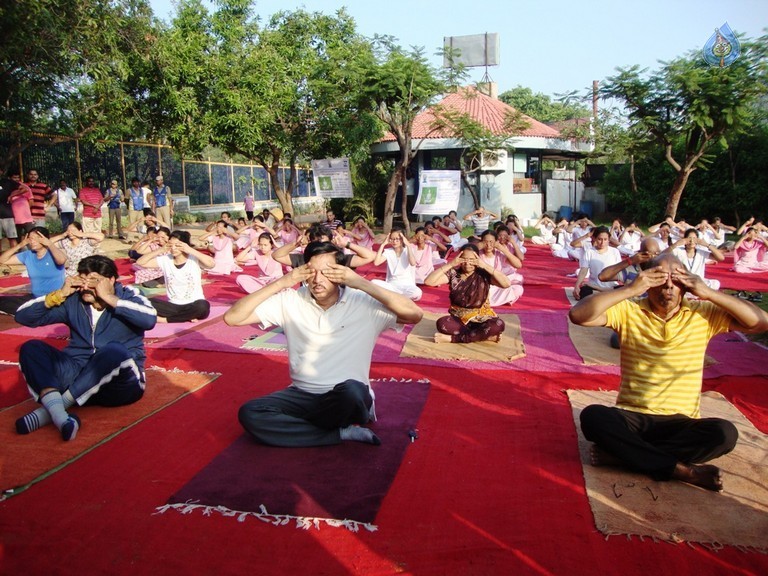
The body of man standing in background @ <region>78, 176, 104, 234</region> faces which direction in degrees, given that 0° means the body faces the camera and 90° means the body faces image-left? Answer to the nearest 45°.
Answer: approximately 315°

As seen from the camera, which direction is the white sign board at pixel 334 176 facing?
toward the camera

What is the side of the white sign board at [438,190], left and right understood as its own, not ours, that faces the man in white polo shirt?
front

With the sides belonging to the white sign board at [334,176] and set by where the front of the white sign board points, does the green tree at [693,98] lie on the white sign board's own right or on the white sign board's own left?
on the white sign board's own left

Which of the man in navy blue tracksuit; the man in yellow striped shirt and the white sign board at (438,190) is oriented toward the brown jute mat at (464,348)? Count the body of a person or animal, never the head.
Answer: the white sign board

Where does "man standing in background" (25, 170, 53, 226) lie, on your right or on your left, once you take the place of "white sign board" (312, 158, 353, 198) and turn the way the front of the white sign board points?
on your right

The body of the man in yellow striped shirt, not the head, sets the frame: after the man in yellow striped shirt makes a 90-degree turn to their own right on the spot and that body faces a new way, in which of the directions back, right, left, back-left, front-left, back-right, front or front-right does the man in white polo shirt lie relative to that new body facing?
front

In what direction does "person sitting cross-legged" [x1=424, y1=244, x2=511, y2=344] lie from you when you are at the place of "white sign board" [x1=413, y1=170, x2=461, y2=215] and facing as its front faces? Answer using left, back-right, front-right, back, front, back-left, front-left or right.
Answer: front

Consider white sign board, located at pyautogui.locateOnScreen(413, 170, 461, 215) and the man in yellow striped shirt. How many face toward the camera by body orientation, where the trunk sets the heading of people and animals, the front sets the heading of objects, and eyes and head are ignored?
2

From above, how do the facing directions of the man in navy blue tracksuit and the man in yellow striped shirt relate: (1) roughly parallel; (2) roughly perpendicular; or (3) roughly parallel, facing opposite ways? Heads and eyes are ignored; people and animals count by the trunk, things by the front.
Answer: roughly parallel

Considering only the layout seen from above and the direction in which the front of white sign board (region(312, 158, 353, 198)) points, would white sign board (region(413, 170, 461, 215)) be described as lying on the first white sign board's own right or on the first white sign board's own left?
on the first white sign board's own left

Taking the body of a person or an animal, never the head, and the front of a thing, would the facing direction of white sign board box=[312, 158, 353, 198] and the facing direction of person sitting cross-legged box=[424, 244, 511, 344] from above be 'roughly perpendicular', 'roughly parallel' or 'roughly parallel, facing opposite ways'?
roughly parallel

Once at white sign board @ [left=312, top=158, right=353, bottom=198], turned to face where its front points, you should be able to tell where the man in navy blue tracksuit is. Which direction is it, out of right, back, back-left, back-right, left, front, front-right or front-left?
front

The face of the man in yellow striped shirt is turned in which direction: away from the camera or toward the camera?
toward the camera

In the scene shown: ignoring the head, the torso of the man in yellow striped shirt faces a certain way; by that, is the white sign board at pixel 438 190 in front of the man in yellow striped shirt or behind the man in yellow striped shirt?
behind

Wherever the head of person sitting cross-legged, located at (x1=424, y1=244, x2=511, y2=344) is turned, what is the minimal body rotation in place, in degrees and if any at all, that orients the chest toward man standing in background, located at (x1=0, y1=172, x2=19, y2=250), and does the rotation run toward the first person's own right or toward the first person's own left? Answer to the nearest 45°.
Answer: approximately 135° to the first person's own right

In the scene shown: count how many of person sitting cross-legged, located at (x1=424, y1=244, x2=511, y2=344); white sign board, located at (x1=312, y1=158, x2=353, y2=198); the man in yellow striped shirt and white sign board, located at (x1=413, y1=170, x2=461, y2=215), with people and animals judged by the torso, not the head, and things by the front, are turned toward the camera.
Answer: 4

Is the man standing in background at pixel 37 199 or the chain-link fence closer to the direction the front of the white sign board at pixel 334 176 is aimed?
the man standing in background

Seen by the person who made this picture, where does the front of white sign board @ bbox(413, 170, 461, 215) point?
facing the viewer
